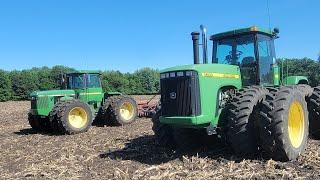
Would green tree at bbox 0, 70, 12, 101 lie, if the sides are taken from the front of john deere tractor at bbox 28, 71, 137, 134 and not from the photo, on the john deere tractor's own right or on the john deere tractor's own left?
on the john deere tractor's own right

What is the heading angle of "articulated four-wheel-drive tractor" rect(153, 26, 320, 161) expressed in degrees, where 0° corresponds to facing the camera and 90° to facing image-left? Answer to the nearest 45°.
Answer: approximately 45°

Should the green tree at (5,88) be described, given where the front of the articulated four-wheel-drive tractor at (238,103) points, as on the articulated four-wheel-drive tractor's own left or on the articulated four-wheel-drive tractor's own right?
on the articulated four-wheel-drive tractor's own right

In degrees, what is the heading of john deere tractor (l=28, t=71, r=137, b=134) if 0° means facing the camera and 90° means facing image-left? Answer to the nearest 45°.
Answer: approximately 45°

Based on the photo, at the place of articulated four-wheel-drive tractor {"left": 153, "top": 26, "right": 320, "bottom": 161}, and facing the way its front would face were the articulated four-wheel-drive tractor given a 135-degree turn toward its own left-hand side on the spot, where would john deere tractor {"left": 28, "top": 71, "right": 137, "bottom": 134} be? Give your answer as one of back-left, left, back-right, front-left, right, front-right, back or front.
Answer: back-left
